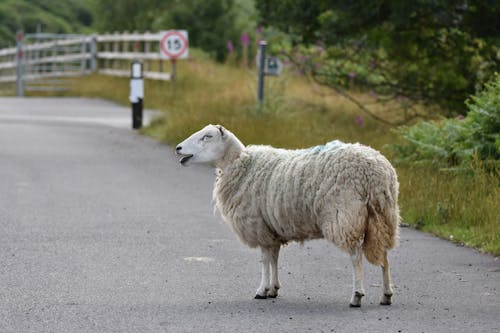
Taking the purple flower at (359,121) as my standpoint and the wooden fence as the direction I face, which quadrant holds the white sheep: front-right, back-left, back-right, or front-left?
back-left

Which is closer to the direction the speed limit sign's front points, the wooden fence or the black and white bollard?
the black and white bollard

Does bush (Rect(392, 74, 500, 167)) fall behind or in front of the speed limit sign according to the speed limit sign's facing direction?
in front

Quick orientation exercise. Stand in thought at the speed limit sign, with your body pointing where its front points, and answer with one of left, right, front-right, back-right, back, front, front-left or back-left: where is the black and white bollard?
front

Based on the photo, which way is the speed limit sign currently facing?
toward the camera

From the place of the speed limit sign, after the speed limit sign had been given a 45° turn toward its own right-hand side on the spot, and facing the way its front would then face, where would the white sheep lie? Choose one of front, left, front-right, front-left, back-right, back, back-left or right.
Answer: front-left

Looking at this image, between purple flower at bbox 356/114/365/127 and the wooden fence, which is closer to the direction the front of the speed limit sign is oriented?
the purple flower

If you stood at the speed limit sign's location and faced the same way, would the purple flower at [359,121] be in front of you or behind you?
in front
